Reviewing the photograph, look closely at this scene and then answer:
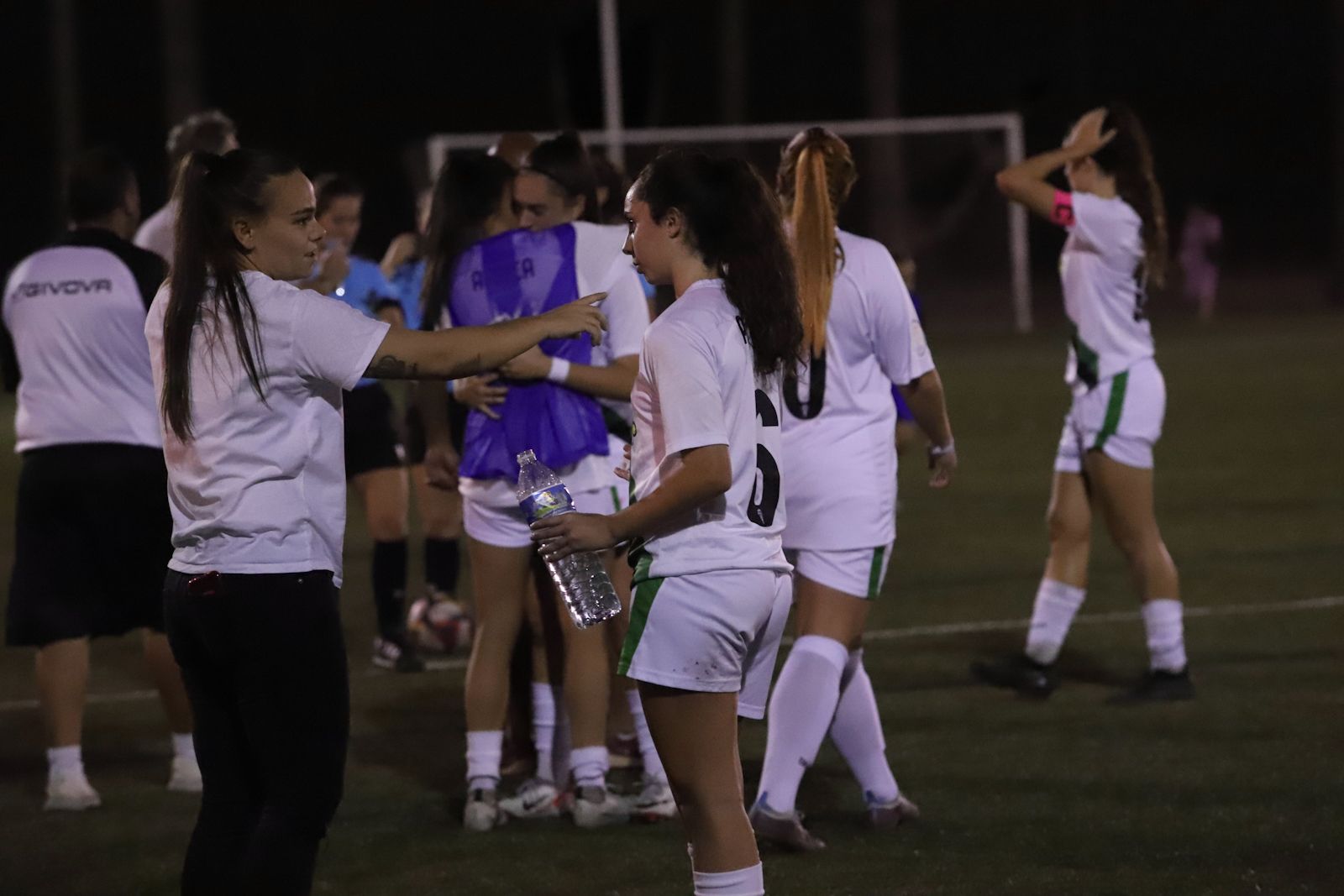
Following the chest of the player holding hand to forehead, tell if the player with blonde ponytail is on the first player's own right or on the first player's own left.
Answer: on the first player's own left

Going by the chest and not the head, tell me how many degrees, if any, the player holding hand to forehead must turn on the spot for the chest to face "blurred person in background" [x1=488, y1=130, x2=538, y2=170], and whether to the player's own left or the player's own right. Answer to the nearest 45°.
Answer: approximately 45° to the player's own left

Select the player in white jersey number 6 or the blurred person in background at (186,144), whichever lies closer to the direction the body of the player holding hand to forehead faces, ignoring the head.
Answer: the blurred person in background

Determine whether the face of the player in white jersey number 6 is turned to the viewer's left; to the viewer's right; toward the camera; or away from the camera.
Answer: to the viewer's left

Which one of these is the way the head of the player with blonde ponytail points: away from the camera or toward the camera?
away from the camera

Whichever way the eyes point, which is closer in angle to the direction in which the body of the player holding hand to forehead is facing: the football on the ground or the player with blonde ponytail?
the football on the ground

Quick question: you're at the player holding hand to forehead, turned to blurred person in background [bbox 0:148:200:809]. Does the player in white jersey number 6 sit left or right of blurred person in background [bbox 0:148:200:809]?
left

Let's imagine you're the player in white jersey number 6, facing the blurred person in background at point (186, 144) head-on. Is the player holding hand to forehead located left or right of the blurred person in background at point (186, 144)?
right
